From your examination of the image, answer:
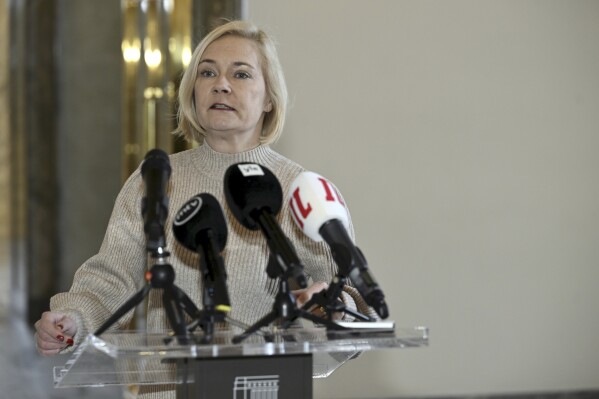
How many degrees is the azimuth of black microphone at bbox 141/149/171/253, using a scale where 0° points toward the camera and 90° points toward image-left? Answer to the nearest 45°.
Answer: approximately 180°

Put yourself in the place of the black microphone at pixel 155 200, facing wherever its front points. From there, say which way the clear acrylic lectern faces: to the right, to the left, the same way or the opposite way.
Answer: the opposite way

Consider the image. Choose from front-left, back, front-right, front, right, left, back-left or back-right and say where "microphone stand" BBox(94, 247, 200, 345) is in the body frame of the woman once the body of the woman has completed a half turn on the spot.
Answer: back

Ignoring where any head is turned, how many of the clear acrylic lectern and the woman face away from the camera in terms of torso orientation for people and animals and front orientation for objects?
0

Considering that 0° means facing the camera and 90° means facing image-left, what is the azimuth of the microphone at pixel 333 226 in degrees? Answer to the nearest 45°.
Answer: approximately 135°

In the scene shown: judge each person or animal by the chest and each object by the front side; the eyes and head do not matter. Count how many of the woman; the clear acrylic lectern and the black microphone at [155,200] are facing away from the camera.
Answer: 1
